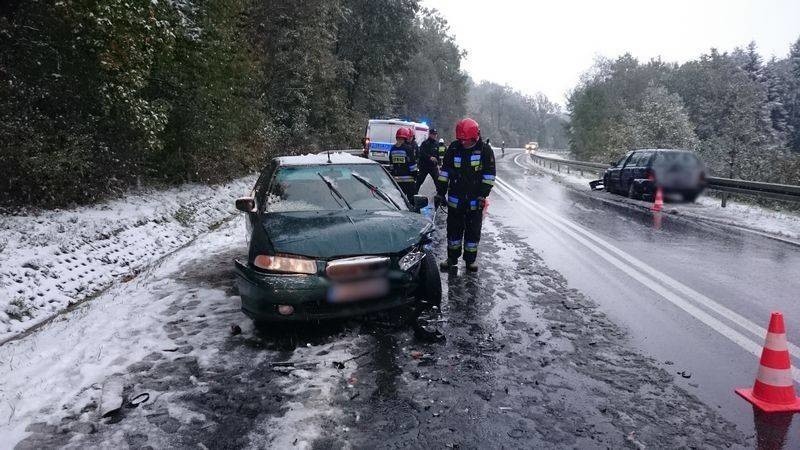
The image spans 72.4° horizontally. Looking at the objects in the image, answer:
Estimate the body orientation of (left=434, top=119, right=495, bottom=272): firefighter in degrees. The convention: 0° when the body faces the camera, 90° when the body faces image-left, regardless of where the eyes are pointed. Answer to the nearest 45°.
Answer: approximately 0°

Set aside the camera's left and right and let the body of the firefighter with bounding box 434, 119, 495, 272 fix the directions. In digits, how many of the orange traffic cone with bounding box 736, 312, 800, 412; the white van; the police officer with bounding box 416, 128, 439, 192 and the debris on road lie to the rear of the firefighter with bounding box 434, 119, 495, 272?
2

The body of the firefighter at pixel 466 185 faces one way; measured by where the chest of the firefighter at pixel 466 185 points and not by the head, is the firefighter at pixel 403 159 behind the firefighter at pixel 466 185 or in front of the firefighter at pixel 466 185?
behind

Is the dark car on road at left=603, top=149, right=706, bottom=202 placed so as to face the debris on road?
no

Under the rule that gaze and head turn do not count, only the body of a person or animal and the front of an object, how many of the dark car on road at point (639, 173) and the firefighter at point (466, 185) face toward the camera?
1

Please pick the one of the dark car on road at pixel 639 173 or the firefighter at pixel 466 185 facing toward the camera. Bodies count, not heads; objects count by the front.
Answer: the firefighter

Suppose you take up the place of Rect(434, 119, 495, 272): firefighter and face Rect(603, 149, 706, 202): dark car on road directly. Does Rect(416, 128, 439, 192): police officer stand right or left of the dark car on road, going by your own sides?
left

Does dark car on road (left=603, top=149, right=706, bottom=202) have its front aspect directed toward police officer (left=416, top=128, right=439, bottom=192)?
no

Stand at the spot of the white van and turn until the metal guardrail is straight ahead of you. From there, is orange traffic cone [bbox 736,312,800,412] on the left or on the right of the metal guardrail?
right

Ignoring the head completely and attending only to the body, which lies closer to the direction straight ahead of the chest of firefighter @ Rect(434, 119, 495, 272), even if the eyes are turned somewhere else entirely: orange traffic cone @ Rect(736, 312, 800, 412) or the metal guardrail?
the orange traffic cone

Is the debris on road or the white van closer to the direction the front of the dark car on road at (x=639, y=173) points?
the white van

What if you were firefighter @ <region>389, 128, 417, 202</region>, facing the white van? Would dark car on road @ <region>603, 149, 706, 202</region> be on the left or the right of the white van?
right

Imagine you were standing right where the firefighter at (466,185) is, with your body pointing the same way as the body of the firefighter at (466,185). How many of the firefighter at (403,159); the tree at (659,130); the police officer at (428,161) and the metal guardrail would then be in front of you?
0

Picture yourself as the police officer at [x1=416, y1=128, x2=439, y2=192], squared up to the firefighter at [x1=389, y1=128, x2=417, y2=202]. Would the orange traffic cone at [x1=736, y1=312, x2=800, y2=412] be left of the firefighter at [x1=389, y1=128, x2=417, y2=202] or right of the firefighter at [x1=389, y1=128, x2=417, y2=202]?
left
